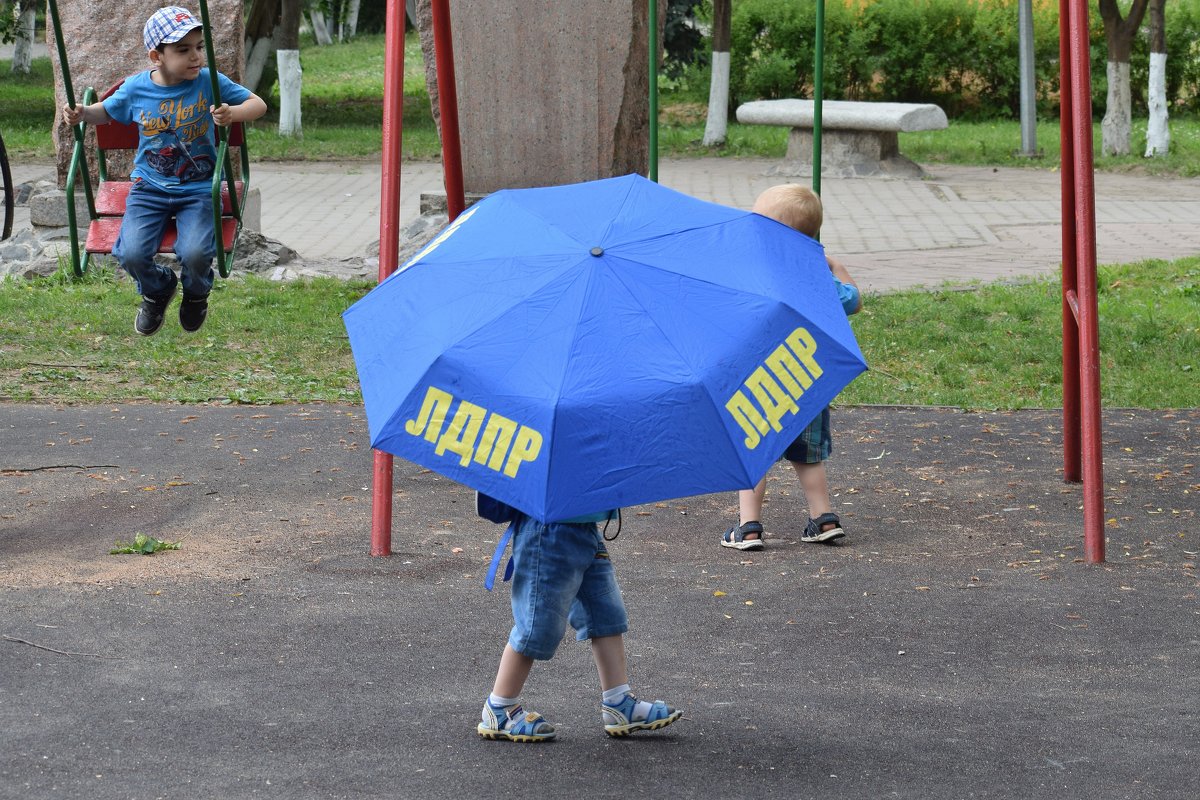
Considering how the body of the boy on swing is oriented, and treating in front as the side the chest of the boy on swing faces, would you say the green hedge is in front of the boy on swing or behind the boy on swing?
behind

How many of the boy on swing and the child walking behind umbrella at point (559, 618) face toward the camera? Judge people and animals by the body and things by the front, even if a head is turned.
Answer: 1

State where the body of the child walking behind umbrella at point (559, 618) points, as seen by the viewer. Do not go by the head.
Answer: to the viewer's right
